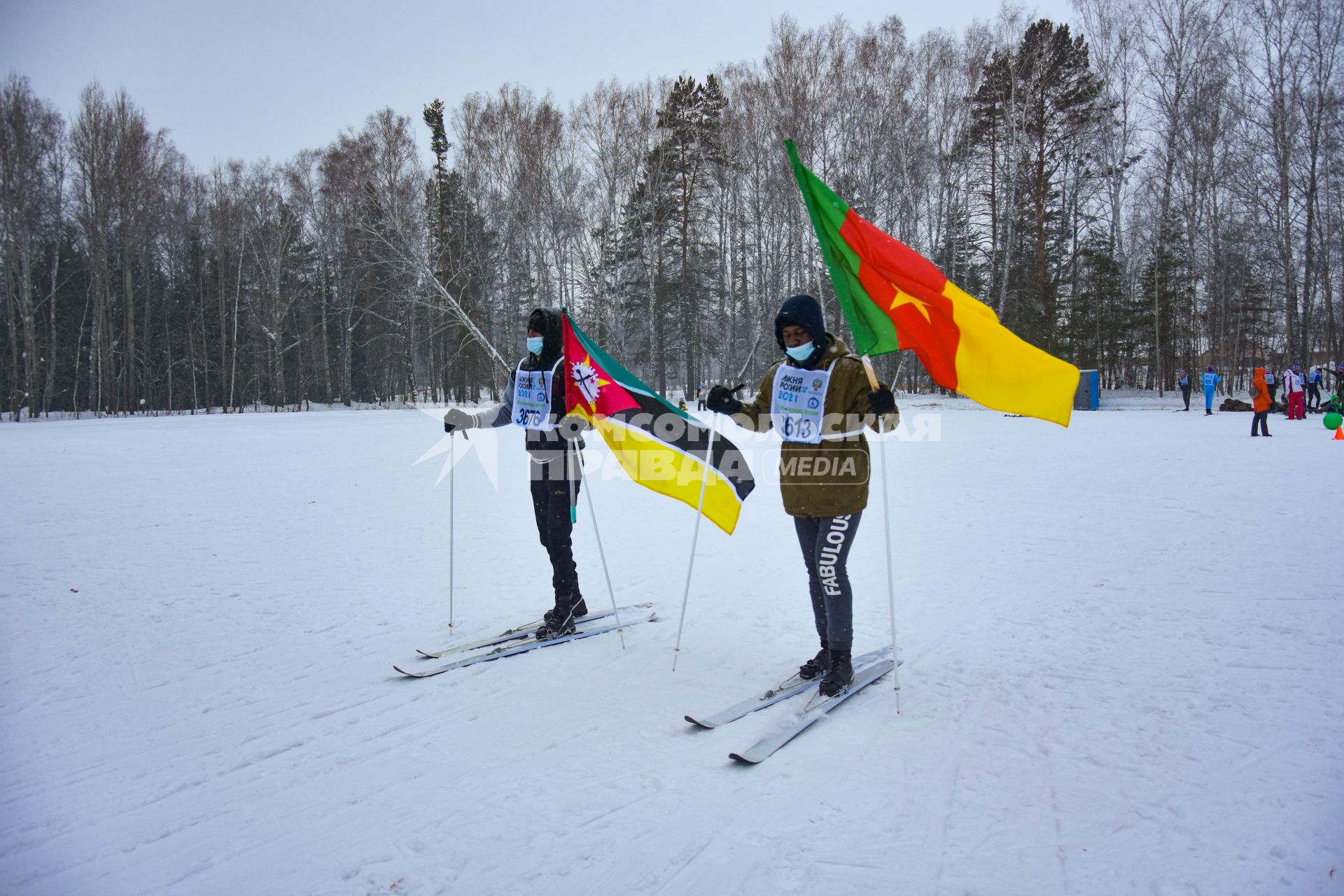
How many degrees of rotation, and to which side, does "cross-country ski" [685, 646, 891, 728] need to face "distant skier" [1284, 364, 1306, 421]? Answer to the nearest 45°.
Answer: approximately 180°

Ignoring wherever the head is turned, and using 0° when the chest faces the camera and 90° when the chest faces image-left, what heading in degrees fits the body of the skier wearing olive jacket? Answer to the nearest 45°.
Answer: approximately 45°

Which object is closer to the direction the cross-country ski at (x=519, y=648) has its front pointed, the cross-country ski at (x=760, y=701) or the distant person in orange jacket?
the cross-country ski

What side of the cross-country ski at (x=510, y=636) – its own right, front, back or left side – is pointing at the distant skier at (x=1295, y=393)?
back

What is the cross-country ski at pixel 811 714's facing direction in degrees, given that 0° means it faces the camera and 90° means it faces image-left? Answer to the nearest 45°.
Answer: approximately 45°

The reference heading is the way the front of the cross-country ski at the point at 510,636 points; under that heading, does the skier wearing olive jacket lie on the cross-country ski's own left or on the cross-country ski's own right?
on the cross-country ski's own left

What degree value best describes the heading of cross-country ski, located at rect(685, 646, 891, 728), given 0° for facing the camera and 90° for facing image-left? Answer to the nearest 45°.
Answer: approximately 45°

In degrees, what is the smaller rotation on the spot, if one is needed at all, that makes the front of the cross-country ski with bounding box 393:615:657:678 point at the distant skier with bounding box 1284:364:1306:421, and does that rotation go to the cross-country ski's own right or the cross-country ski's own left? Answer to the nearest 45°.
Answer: approximately 180°

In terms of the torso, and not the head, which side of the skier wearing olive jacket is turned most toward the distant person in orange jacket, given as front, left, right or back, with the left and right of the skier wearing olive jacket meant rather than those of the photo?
back

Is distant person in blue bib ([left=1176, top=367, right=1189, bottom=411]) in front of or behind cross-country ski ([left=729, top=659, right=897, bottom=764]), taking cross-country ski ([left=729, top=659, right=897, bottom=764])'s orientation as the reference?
behind

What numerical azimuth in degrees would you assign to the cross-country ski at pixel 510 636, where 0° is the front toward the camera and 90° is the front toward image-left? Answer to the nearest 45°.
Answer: approximately 45°
